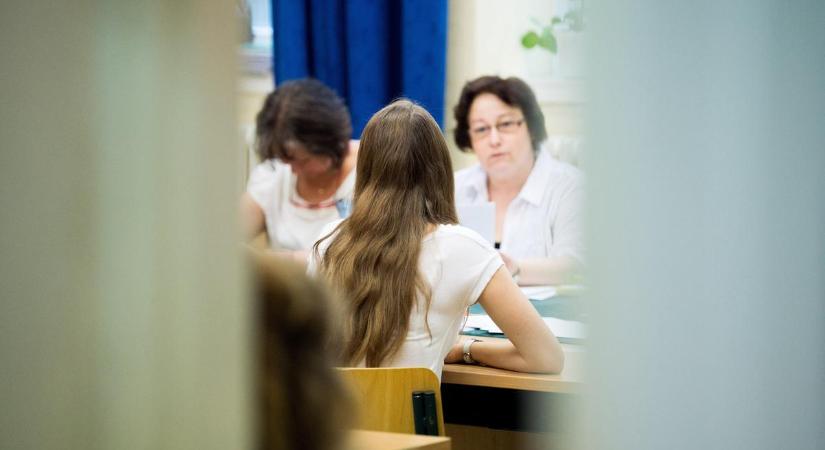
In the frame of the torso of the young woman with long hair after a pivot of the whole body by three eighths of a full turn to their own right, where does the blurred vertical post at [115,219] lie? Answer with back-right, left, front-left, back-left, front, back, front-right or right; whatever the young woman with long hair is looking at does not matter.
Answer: front-right

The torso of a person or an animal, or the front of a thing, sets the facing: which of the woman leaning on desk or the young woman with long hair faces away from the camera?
the young woman with long hair

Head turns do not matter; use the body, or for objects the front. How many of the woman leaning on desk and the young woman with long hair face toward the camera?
1

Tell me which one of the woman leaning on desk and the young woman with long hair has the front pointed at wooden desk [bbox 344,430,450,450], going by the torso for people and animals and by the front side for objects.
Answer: the woman leaning on desk

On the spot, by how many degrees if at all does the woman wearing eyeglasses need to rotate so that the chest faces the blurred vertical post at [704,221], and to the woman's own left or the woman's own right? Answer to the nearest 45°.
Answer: approximately 45° to the woman's own left

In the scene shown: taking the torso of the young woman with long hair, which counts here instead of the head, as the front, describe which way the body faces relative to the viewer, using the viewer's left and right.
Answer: facing away from the viewer

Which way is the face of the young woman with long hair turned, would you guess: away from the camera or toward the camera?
away from the camera

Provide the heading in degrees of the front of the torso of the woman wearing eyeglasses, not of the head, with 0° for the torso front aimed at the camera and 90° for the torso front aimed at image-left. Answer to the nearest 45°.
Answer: approximately 45°

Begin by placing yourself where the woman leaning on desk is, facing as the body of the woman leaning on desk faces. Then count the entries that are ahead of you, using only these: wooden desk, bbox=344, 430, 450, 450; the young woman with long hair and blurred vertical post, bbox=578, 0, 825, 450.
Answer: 3

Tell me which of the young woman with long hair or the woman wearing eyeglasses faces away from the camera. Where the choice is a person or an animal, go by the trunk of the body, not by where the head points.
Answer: the young woman with long hair

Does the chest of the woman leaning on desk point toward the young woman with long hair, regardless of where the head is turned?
yes

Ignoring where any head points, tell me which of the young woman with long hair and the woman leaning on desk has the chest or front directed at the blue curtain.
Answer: the young woman with long hair

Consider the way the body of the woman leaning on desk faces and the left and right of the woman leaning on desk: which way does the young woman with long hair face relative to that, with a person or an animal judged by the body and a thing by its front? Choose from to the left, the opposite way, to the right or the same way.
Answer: the opposite way
